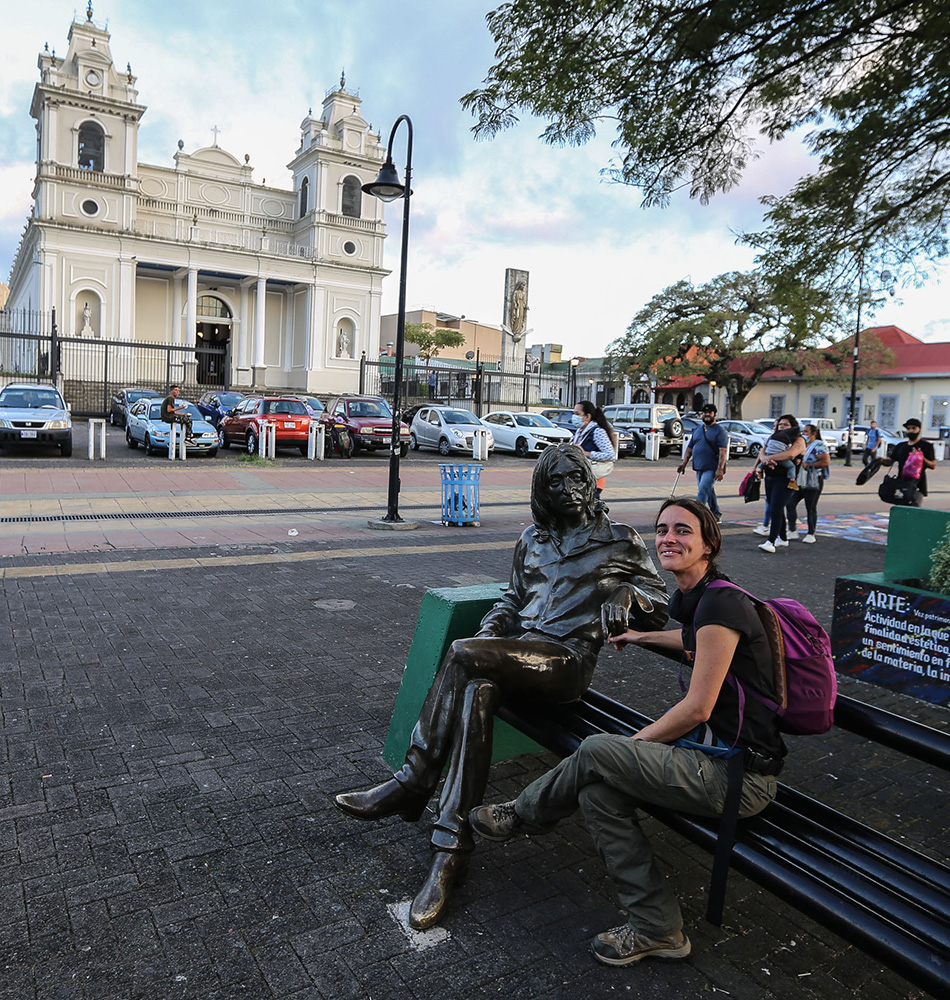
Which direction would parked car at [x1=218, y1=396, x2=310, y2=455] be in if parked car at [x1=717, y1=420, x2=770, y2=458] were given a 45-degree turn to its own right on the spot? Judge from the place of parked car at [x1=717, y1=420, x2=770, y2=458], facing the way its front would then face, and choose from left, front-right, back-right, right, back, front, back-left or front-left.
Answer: front-right

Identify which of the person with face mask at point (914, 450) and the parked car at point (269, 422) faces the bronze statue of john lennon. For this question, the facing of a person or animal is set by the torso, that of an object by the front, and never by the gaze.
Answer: the person with face mask

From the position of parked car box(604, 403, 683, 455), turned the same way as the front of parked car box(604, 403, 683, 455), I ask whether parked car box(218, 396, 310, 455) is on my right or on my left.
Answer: on my left

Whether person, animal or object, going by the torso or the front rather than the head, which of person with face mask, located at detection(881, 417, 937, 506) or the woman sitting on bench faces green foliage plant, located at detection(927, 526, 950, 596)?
the person with face mask

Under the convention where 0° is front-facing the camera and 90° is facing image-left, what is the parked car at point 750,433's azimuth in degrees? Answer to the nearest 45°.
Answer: approximately 315°
